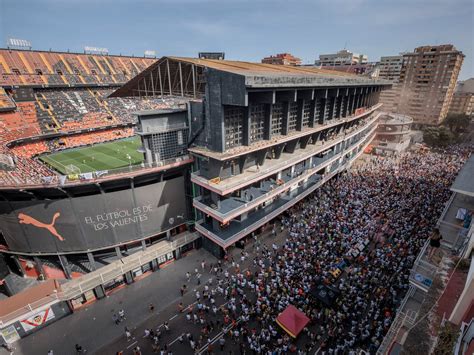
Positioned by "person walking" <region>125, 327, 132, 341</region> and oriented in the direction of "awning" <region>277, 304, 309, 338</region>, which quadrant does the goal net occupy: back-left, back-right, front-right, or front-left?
back-left

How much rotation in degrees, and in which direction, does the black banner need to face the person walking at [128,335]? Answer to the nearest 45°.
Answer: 0° — it already faces them

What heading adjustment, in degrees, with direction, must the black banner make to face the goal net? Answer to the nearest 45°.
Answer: approximately 180°

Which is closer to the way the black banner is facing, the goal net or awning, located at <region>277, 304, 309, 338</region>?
the awning

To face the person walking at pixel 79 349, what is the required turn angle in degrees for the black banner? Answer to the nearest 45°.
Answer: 0° — it already faces them

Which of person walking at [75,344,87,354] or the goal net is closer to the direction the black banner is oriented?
the person walking

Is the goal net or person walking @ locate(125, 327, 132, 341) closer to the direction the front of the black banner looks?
the person walking

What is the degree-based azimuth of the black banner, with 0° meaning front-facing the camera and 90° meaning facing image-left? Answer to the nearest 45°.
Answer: approximately 0°

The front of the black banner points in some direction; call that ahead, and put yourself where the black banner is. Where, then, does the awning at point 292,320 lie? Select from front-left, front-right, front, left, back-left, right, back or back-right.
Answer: front-left
